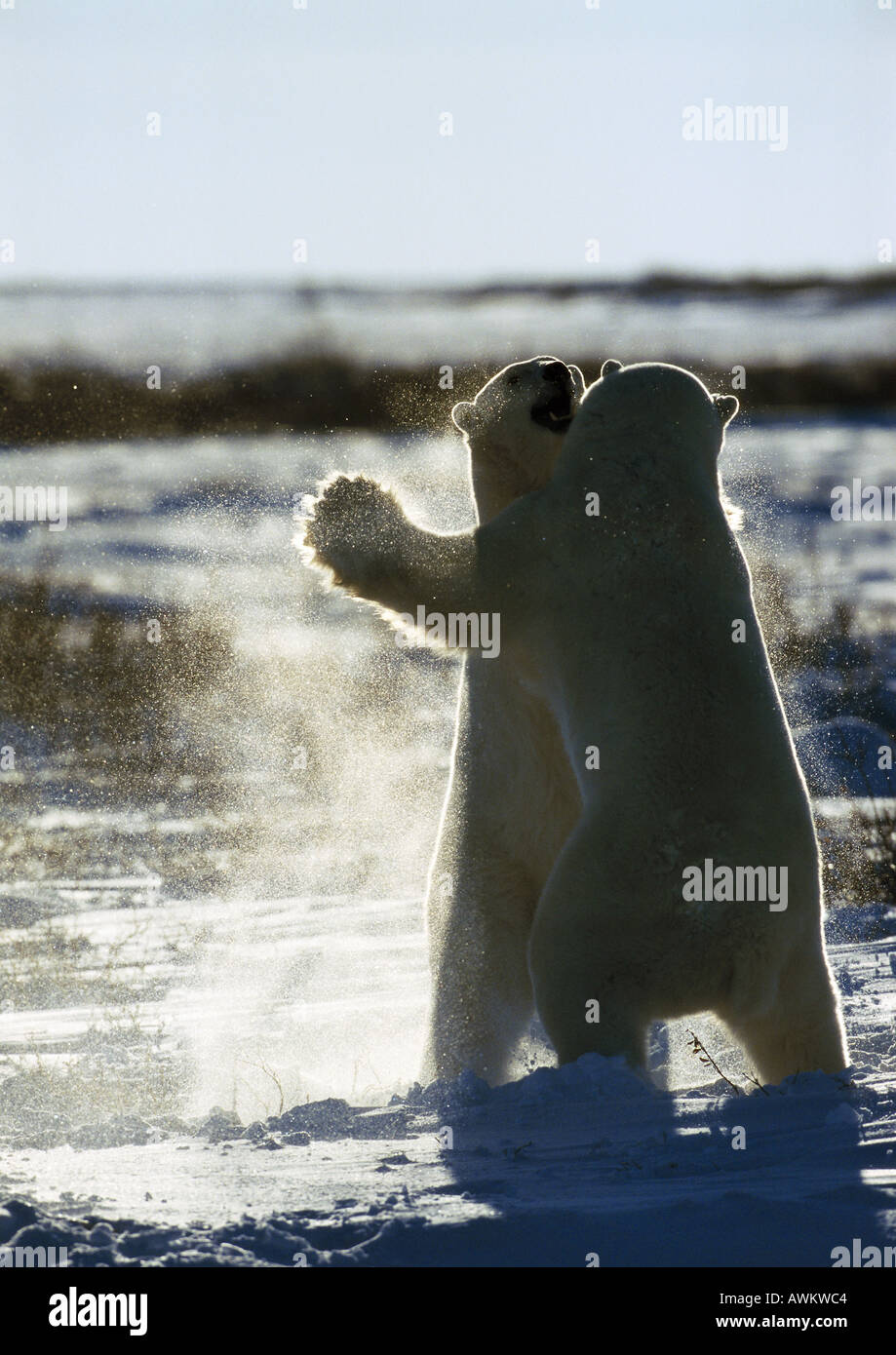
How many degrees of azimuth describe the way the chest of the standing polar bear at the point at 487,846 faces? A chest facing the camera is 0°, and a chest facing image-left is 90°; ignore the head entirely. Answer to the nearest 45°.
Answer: approximately 315°

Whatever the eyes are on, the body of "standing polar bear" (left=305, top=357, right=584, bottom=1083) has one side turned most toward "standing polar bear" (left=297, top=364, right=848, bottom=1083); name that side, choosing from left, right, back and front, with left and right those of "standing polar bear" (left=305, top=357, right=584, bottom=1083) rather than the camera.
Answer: front

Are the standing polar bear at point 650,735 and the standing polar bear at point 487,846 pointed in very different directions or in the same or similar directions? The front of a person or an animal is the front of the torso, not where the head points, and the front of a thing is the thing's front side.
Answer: very different directions

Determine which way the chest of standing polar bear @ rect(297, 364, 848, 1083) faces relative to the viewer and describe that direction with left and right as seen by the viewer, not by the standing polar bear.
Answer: facing away from the viewer and to the left of the viewer

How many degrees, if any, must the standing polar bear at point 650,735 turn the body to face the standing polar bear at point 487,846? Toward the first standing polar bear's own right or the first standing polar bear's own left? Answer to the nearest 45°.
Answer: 0° — it already faces it
